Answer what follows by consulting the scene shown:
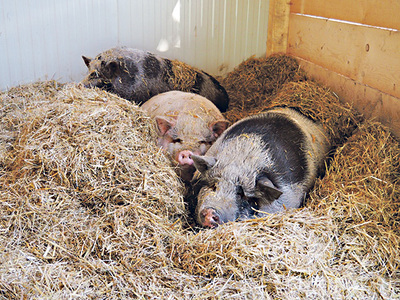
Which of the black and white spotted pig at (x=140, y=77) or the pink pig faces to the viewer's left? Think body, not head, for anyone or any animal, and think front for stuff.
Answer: the black and white spotted pig

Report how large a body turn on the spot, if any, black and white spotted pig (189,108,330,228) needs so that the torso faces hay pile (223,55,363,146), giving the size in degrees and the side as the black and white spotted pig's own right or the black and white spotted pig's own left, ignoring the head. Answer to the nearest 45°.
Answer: approximately 135° to the black and white spotted pig's own right

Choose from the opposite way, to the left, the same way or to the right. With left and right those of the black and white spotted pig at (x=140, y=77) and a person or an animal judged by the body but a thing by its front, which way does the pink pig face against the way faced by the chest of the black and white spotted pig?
to the left

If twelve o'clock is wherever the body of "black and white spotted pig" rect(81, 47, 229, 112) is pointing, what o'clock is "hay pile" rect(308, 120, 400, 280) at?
The hay pile is roughly at 8 o'clock from the black and white spotted pig.

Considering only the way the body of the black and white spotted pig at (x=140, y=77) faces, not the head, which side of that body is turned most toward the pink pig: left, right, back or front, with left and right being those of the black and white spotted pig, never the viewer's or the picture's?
left

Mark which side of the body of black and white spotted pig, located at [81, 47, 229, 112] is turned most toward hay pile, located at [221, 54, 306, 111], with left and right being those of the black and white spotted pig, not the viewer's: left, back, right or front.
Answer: back

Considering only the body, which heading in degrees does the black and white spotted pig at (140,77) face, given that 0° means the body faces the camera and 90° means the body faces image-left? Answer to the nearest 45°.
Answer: approximately 90°

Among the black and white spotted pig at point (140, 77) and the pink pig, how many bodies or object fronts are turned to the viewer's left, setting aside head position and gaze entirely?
1

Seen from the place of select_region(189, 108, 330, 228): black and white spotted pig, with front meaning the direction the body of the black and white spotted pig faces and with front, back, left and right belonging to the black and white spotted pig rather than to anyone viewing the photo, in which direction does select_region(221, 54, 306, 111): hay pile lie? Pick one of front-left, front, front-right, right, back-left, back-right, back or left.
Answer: back-right
